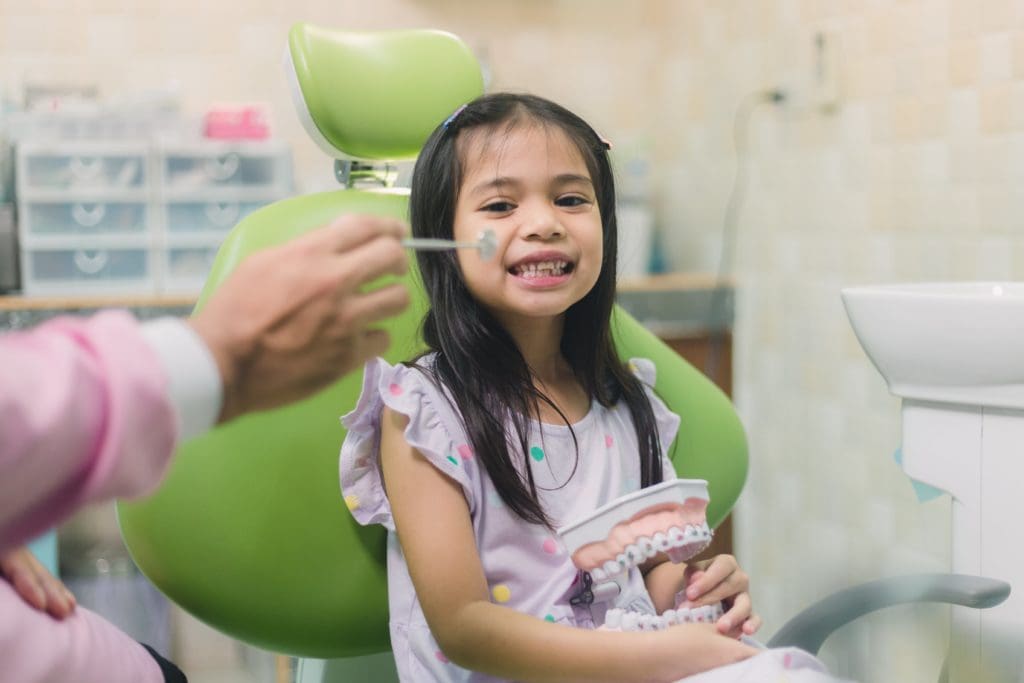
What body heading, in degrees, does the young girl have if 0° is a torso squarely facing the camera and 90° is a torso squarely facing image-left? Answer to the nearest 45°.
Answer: approximately 315°
